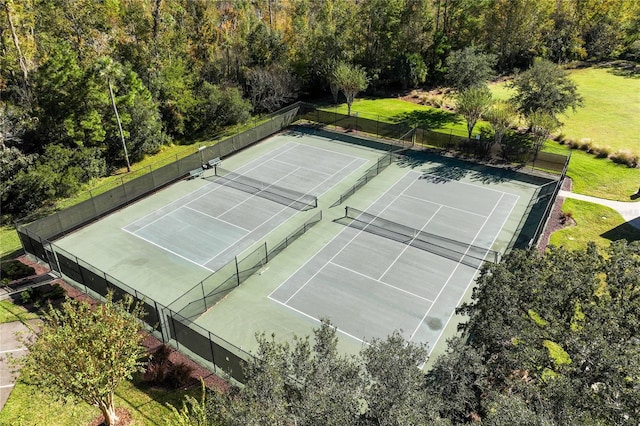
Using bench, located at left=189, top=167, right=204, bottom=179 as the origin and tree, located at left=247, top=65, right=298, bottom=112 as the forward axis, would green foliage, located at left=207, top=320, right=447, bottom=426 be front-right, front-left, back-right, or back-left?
back-right

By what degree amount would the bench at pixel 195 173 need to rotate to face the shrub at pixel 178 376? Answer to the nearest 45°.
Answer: approximately 45° to its right

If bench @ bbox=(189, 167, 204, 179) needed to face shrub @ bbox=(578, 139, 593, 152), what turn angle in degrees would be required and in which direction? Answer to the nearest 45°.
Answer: approximately 45° to its left

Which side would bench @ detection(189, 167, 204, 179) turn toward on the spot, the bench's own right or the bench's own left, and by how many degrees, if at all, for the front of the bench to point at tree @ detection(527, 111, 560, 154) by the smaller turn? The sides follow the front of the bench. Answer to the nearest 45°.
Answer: approximately 45° to the bench's own left

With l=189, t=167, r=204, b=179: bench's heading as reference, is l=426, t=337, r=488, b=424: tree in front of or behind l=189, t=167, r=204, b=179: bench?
in front

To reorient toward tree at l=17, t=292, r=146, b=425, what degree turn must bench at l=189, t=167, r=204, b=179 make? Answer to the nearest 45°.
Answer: approximately 45° to its right

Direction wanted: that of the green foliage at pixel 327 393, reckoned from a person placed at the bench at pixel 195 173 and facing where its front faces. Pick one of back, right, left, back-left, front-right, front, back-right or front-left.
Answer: front-right

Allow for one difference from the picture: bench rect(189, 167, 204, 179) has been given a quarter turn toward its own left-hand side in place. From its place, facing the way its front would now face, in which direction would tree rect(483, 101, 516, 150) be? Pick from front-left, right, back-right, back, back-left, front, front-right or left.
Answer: front-right

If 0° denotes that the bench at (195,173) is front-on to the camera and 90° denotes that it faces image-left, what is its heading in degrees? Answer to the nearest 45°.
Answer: approximately 315°

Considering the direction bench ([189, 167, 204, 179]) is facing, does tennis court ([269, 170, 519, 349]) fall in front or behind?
in front

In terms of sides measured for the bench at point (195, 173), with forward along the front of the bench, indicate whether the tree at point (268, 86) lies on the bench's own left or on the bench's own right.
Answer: on the bench's own left

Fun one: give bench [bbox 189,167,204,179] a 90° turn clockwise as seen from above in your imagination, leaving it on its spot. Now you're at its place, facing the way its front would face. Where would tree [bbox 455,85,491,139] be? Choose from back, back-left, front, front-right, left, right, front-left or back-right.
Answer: back-left
